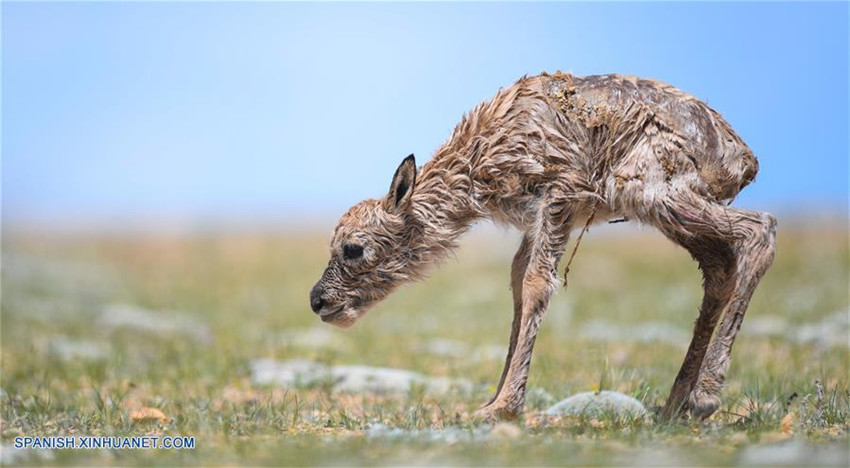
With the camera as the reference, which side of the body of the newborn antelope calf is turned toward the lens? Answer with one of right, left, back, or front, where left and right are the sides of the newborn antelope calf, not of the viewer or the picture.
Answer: left

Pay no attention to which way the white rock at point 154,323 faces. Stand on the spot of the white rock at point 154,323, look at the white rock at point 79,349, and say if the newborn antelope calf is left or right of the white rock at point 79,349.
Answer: left

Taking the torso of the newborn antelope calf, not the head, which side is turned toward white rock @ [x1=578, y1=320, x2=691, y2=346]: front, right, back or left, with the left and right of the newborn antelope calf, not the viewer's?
right

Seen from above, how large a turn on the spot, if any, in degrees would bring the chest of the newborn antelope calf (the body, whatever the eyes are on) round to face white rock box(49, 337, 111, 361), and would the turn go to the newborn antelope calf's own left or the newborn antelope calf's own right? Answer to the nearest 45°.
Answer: approximately 45° to the newborn antelope calf's own right

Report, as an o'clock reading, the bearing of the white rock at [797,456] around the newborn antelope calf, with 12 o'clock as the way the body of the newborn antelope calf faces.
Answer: The white rock is roughly at 8 o'clock from the newborn antelope calf.

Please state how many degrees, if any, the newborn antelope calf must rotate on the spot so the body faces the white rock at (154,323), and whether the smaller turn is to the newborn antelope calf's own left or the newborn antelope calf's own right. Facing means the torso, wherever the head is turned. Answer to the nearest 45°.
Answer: approximately 45° to the newborn antelope calf's own right
